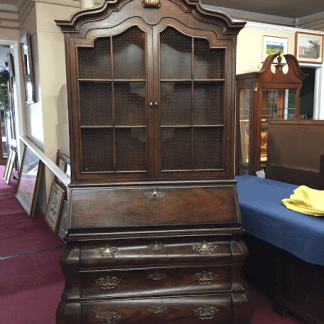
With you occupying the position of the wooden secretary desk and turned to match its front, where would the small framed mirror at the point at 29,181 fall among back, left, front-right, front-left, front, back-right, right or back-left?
back-right

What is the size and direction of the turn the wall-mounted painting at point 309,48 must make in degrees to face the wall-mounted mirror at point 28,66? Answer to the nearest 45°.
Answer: approximately 45° to its right

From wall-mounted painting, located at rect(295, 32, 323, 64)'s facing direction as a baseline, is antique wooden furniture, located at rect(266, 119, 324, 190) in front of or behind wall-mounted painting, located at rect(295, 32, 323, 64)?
in front

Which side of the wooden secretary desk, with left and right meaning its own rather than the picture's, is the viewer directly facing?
front

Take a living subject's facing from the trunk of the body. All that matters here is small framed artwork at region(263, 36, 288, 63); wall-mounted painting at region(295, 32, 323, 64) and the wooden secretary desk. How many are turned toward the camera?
3

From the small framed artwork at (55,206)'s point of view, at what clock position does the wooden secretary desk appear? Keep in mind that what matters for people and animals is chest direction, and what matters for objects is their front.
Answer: The wooden secretary desk is roughly at 10 o'clock from the small framed artwork.

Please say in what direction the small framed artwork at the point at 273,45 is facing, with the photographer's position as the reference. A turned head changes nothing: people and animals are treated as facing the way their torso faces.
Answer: facing the viewer

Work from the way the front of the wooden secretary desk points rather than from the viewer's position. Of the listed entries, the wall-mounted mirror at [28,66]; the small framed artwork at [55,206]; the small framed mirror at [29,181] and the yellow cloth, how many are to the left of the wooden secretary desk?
1

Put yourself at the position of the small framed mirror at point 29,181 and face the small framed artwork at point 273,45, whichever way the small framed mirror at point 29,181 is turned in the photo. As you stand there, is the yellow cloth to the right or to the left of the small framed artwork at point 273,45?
right

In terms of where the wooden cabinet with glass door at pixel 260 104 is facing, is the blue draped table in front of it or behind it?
in front

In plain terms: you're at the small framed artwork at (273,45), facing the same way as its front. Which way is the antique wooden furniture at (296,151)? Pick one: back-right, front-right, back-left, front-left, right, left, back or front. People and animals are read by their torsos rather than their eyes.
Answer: front

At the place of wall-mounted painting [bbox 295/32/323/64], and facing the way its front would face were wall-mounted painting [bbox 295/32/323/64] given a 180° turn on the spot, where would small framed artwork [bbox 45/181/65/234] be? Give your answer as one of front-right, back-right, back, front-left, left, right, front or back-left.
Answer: back-left

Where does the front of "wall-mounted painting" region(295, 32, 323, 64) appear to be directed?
toward the camera

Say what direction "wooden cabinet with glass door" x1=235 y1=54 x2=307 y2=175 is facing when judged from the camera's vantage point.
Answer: facing the viewer and to the right of the viewer

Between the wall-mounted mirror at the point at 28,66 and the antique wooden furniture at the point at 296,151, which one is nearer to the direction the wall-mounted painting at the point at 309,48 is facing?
the antique wooden furniture

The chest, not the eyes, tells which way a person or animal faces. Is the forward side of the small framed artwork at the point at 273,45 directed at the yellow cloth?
yes
